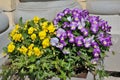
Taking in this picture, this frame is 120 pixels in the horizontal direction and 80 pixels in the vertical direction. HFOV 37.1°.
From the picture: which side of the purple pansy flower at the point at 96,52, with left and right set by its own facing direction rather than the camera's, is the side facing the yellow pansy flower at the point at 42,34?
right

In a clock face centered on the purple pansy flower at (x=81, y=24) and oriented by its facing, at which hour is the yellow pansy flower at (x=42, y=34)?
The yellow pansy flower is roughly at 3 o'clock from the purple pansy flower.

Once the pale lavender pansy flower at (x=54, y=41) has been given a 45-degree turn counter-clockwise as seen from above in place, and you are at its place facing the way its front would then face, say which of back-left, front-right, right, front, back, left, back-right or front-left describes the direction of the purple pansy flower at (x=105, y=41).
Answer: front-left

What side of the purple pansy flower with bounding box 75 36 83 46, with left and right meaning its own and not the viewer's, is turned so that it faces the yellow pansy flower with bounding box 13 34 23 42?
right

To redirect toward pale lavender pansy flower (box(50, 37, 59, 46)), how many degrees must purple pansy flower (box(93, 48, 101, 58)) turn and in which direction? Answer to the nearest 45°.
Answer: approximately 90° to its right
